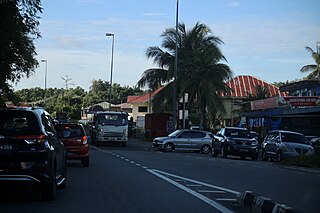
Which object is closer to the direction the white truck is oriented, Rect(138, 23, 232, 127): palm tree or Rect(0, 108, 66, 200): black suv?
the black suv

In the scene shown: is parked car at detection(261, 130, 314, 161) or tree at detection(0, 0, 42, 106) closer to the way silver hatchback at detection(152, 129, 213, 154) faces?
the tree

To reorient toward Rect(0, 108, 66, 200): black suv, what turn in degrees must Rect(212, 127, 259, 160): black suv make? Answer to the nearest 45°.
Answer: approximately 45° to its right

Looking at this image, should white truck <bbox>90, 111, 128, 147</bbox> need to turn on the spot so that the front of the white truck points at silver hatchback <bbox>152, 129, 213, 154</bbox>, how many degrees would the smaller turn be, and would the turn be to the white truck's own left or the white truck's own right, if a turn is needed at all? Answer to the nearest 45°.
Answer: approximately 45° to the white truck's own left

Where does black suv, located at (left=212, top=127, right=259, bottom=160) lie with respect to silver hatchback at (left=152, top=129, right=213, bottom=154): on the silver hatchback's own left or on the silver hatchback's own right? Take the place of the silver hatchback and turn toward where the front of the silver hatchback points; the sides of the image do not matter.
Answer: on the silver hatchback's own left

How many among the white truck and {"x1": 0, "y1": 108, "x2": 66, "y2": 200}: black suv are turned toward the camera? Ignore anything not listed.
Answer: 1

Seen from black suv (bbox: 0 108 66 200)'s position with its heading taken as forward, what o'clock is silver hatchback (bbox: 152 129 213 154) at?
The silver hatchback is roughly at 1 o'clock from the black suv.

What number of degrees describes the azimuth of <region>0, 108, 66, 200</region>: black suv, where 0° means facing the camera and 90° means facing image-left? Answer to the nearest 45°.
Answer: approximately 180°

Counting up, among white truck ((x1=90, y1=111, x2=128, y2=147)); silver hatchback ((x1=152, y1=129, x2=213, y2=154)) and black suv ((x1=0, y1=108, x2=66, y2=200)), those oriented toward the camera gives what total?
1

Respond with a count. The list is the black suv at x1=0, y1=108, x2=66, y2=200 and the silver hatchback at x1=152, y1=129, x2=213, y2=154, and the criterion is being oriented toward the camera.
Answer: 0

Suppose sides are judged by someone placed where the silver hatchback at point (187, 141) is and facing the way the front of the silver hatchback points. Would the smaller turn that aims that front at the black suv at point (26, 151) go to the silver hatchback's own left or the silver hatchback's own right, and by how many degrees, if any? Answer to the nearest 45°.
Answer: approximately 90° to the silver hatchback's own left

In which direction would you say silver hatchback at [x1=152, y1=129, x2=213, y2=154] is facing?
to the viewer's left
